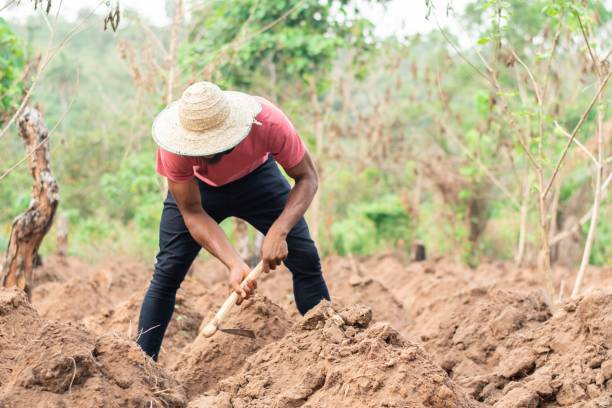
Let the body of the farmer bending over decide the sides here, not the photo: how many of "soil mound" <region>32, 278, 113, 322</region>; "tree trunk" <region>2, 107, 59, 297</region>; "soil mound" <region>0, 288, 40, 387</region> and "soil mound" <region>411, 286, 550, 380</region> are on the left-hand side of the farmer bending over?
1

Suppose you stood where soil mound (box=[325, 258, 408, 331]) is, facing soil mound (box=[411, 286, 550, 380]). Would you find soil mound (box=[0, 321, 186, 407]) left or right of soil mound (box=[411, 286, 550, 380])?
right

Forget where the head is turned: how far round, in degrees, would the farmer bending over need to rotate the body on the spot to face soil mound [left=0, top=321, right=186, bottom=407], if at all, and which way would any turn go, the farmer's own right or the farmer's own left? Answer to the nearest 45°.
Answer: approximately 45° to the farmer's own right

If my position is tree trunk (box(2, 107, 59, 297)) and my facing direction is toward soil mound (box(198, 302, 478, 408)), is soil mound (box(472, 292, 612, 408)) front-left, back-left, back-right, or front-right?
front-left

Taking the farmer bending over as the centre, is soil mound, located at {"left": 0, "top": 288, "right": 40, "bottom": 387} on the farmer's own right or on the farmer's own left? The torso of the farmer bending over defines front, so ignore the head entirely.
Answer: on the farmer's own right

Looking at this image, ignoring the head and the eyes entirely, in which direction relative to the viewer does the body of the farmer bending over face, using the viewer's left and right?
facing the viewer

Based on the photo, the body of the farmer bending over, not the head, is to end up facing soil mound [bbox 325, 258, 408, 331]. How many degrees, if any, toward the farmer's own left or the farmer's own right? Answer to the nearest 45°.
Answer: approximately 135° to the farmer's own left

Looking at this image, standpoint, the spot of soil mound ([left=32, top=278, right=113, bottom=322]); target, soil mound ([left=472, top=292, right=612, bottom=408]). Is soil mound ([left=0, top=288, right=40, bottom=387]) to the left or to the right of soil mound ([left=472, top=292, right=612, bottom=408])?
right

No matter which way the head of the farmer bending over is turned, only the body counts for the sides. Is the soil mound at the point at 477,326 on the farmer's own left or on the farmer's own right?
on the farmer's own left
